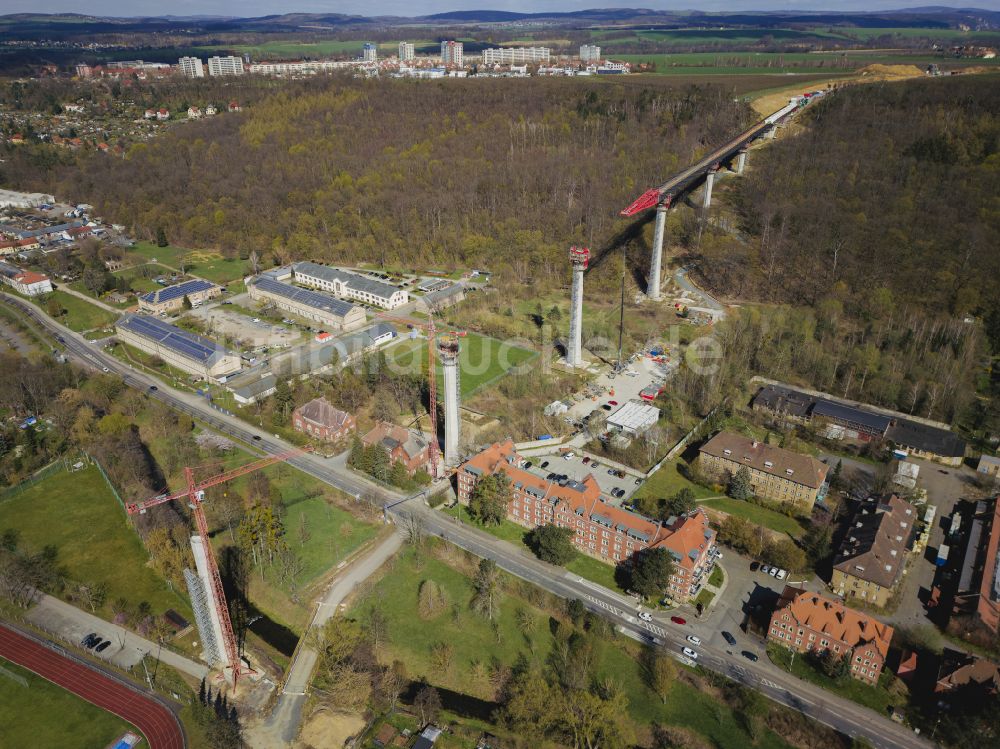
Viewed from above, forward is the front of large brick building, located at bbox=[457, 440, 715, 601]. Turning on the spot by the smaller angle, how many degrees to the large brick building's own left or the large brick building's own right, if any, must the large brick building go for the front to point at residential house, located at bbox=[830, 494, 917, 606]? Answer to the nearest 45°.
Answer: approximately 135° to the large brick building's own left

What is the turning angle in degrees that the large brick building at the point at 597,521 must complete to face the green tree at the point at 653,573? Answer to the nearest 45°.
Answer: approximately 90° to its left

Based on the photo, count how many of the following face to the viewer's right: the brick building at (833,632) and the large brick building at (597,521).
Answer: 0

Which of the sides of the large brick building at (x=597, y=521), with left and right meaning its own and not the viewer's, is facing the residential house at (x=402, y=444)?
right

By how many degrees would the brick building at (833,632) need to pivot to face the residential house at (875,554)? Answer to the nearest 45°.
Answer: approximately 135° to its right

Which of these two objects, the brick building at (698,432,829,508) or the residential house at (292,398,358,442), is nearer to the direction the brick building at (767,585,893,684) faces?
the residential house

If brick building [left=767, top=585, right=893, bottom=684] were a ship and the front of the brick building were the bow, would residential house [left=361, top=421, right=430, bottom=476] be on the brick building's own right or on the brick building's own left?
on the brick building's own right

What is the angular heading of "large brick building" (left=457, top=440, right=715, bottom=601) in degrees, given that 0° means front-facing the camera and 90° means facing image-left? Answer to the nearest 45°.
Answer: approximately 45°

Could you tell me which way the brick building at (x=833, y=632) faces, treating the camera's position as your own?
facing the viewer and to the left of the viewer

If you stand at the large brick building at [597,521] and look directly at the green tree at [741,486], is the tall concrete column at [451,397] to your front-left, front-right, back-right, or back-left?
back-left
